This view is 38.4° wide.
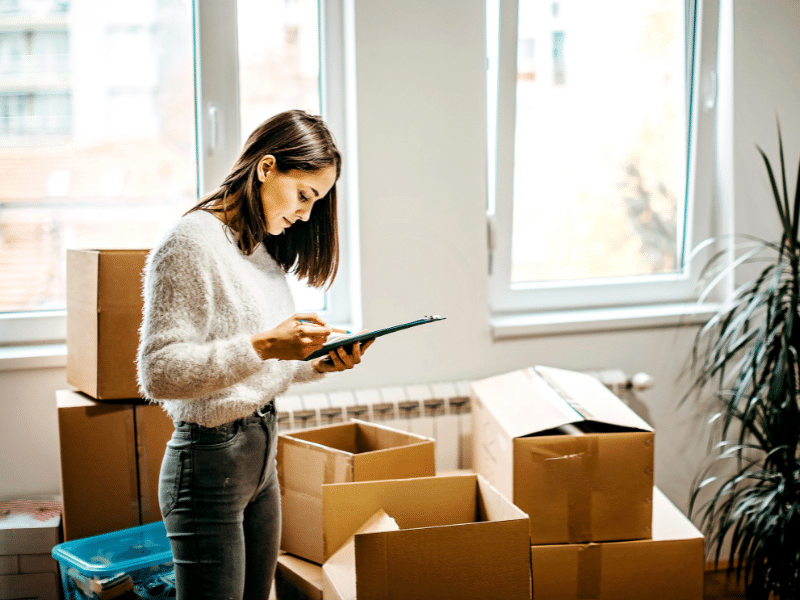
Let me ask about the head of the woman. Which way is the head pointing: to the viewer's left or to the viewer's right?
to the viewer's right

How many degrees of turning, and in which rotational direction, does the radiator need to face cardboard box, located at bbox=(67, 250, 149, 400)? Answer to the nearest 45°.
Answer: approximately 45° to its right

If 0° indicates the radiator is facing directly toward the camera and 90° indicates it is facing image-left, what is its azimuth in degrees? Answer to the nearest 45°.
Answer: approximately 0°

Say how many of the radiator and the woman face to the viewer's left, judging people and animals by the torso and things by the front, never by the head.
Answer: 0

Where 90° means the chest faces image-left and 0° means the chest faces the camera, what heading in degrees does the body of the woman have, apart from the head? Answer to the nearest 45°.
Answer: approximately 315°

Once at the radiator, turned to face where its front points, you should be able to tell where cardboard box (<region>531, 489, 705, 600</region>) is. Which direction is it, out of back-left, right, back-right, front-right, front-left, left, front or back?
front-left
